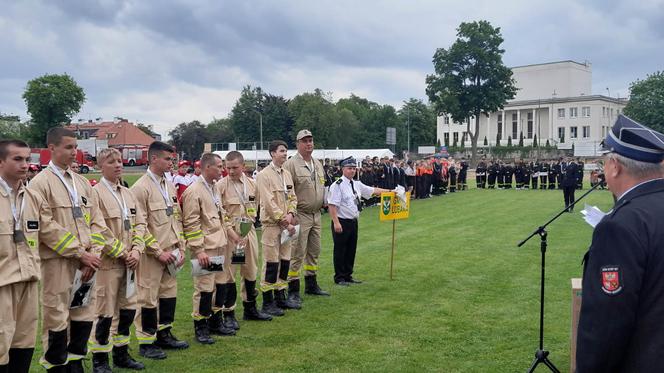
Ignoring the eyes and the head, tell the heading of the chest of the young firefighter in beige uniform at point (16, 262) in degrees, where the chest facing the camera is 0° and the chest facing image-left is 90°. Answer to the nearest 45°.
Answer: approximately 315°

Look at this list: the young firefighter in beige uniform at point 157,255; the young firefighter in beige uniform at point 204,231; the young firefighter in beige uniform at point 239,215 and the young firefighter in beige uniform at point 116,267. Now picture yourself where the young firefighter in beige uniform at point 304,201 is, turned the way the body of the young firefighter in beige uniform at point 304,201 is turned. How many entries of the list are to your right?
4

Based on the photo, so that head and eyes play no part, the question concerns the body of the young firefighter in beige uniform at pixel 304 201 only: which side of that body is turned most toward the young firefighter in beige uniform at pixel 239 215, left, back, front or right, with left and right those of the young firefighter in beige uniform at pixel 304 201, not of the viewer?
right

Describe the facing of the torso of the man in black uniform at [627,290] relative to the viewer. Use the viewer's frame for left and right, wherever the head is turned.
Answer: facing away from the viewer and to the left of the viewer

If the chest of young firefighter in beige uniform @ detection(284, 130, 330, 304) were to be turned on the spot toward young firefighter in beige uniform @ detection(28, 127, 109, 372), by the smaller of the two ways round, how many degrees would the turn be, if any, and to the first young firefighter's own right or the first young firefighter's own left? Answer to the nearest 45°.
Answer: approximately 90° to the first young firefighter's own right

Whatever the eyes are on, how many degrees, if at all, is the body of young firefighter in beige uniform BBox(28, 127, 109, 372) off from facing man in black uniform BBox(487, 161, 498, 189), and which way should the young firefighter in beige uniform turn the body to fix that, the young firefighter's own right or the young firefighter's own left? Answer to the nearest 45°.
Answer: approximately 90° to the young firefighter's own left

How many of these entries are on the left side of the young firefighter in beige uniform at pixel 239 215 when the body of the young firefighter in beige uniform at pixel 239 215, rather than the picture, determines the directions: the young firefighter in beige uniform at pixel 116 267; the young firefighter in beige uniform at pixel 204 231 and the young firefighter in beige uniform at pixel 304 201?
1

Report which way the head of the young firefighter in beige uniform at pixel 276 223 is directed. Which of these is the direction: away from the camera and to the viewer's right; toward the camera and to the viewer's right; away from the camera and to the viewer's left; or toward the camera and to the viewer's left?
toward the camera and to the viewer's right

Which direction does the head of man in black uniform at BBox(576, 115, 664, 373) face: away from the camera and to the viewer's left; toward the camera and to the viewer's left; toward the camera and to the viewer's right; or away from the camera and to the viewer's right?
away from the camera and to the viewer's left

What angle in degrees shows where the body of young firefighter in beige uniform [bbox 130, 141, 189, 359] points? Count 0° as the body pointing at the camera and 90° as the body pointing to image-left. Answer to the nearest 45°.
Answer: approximately 315°

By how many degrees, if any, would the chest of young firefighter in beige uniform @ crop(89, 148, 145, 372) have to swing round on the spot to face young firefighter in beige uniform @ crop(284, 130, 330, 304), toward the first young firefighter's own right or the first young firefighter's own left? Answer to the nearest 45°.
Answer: approximately 90° to the first young firefighter's own left

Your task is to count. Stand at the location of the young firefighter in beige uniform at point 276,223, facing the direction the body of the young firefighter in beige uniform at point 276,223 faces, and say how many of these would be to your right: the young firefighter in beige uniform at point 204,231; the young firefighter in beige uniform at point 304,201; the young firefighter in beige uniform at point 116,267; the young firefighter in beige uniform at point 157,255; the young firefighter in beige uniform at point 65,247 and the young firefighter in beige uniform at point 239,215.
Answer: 5
